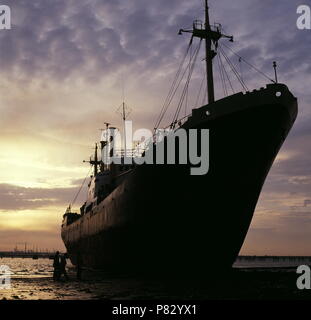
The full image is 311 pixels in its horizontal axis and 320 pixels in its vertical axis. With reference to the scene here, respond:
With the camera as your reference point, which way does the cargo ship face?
facing the viewer and to the right of the viewer
